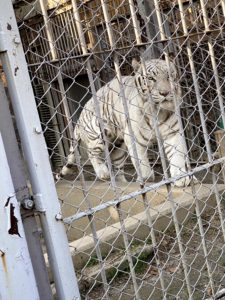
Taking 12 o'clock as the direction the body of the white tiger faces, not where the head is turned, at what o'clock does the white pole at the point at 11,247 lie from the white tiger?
The white pole is roughly at 2 o'clock from the white tiger.

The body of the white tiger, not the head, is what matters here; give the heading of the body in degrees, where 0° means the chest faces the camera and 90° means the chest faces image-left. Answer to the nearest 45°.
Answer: approximately 315°

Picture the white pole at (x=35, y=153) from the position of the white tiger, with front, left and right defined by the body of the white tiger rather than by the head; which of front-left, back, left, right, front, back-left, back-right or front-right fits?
front-right

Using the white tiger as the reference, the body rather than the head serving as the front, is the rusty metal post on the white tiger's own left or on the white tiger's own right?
on the white tiger's own right
